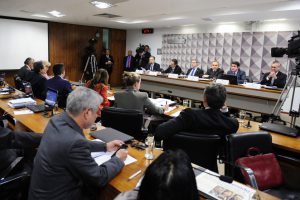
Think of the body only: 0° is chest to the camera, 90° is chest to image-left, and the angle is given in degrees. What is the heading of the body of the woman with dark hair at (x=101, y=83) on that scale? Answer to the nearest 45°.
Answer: approximately 225°

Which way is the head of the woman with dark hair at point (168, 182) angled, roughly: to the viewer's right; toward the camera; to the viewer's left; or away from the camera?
away from the camera

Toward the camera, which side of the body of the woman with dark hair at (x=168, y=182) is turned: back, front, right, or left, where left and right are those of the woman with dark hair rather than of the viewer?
back

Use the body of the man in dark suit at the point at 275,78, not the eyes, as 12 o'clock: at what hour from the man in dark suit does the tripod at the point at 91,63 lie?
The tripod is roughly at 2 o'clock from the man in dark suit.

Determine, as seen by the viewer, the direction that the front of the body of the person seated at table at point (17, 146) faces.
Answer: to the viewer's right

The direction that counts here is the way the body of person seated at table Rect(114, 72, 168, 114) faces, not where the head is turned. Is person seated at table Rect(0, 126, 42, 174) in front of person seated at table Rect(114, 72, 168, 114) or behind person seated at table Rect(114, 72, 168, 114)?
behind

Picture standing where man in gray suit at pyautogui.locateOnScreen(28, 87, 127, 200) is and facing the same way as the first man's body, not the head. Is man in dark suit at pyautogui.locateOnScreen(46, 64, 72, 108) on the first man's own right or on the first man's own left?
on the first man's own left

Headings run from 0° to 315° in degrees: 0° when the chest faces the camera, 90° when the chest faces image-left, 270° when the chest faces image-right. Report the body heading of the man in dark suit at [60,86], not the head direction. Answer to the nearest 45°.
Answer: approximately 225°

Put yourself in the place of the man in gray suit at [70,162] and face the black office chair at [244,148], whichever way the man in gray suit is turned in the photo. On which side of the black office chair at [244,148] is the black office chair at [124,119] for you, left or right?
left

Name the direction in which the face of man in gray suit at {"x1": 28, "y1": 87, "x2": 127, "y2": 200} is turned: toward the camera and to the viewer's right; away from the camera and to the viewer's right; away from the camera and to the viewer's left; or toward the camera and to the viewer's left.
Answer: away from the camera and to the viewer's right

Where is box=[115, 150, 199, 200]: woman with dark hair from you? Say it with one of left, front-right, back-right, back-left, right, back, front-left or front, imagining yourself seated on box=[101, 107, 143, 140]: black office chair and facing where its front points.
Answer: back-right

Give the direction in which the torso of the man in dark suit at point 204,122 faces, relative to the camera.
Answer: away from the camera

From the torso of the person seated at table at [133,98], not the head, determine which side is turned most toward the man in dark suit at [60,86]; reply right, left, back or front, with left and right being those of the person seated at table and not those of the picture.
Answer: left
